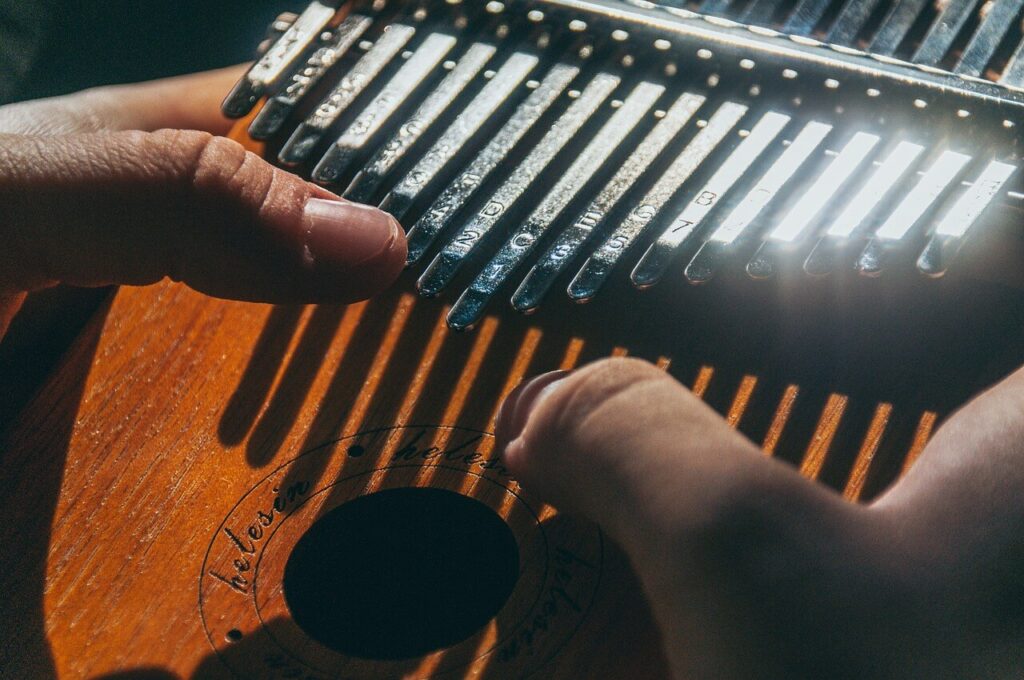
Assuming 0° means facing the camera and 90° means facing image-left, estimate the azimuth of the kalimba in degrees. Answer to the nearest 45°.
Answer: approximately 0°
